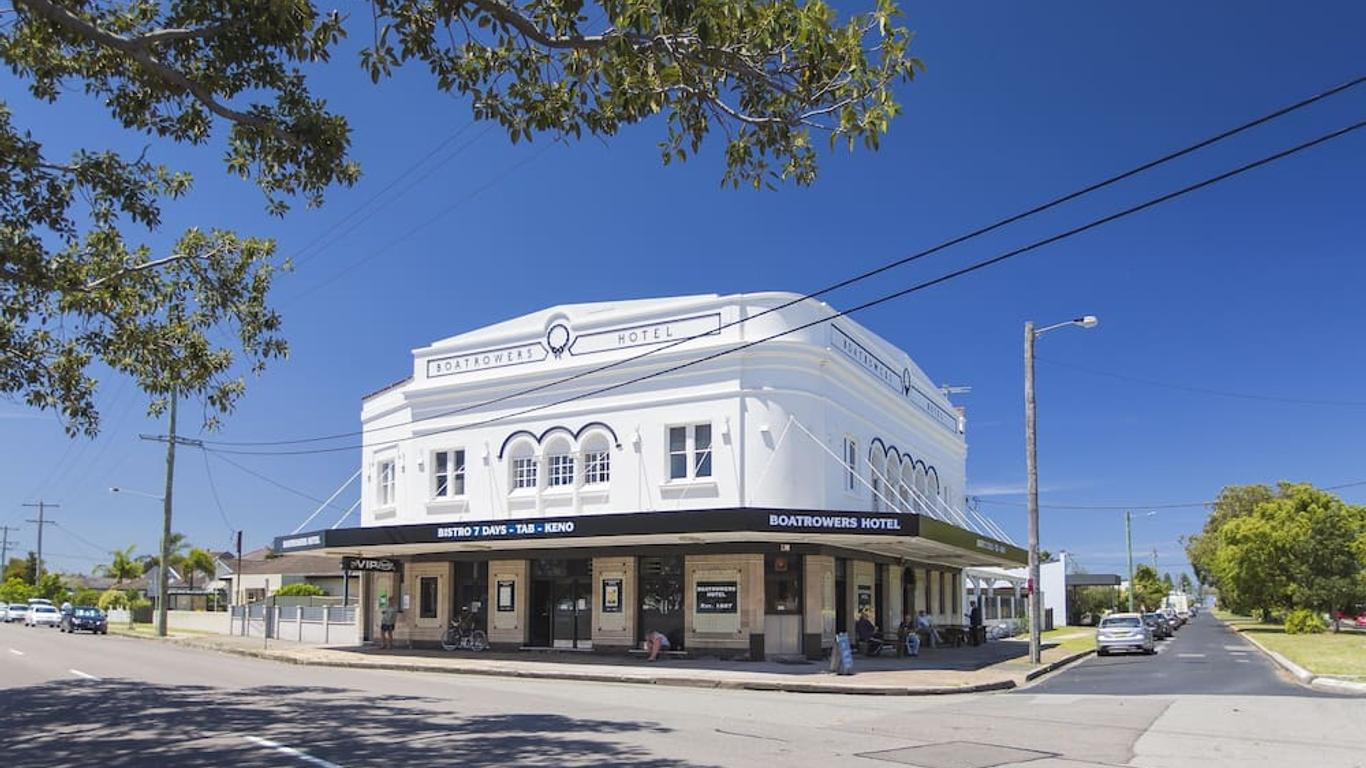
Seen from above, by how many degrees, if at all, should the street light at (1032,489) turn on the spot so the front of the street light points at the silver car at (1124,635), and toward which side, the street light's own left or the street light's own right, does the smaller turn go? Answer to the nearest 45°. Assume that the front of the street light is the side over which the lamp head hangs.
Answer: approximately 90° to the street light's own left

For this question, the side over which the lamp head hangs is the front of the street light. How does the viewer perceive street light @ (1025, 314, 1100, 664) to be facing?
facing to the right of the viewer

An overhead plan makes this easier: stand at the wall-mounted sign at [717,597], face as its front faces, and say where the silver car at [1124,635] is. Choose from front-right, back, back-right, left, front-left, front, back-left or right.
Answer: back-left

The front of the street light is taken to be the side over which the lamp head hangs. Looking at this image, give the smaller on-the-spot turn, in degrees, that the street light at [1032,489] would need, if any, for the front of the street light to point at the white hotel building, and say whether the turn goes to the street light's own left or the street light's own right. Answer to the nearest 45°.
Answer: approximately 180°

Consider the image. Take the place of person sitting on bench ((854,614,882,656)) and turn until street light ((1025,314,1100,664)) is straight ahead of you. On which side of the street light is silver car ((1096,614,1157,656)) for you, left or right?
left

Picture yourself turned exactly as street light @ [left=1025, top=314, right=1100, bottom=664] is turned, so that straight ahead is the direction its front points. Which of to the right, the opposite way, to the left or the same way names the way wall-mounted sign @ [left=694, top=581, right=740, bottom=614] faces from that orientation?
to the right

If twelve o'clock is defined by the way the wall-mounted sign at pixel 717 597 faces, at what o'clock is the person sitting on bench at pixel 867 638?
The person sitting on bench is roughly at 8 o'clock from the wall-mounted sign.

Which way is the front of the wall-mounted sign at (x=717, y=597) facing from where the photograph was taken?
facing the viewer
